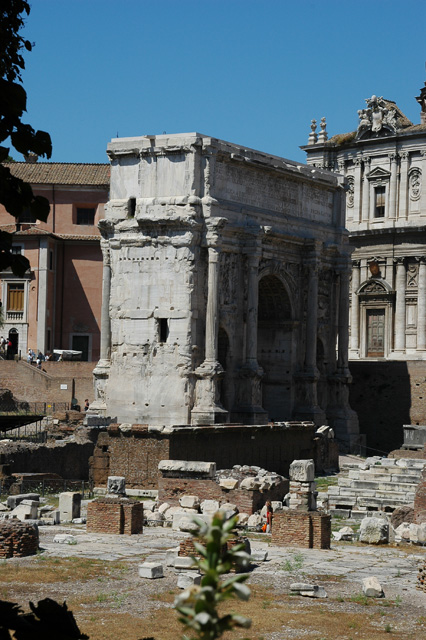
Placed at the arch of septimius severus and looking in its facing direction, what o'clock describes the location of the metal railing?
The metal railing is roughly at 6 o'clock from the arch of septimius severus.

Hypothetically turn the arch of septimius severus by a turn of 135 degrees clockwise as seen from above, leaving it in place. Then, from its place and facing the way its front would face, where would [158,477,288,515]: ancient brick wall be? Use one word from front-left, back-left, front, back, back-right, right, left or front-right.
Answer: left

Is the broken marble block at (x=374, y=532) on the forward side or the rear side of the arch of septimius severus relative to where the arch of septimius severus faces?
on the forward side

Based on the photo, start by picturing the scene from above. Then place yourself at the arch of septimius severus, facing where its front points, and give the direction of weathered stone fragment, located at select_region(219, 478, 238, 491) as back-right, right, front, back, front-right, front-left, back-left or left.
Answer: front-right

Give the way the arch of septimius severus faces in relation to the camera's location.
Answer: facing the viewer and to the right of the viewer

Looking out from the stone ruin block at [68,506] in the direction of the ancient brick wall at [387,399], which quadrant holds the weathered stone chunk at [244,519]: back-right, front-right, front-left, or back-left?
front-right

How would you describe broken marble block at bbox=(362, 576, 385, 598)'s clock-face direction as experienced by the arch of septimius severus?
The broken marble block is roughly at 1 o'clock from the arch of septimius severus.

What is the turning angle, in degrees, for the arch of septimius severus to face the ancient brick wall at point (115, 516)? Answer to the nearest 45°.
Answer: approximately 45° to its right

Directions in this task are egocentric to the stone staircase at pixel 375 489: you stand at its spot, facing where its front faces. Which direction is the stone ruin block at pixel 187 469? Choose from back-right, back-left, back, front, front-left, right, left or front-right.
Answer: front-right

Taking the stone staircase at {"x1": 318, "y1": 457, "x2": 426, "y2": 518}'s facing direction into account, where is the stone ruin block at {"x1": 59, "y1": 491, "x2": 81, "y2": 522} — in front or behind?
in front

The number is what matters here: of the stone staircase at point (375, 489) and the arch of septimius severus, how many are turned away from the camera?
0

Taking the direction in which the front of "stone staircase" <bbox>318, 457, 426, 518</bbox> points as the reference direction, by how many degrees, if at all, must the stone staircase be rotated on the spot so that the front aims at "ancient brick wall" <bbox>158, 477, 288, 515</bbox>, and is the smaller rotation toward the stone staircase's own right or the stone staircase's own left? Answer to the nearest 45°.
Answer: approximately 45° to the stone staircase's own right

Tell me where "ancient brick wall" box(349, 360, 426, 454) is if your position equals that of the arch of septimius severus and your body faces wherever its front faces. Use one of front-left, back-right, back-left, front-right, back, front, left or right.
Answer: left

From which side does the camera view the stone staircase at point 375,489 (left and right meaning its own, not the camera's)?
front

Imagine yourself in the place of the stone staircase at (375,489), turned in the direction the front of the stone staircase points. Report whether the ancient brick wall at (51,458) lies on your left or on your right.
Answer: on your right

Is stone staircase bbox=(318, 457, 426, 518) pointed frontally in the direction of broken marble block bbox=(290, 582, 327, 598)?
yes

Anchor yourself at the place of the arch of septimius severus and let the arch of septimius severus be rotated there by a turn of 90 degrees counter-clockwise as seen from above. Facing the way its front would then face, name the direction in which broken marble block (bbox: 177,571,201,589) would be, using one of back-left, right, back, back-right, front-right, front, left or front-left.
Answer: back-right

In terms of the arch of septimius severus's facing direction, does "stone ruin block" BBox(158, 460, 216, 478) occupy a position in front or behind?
in front
